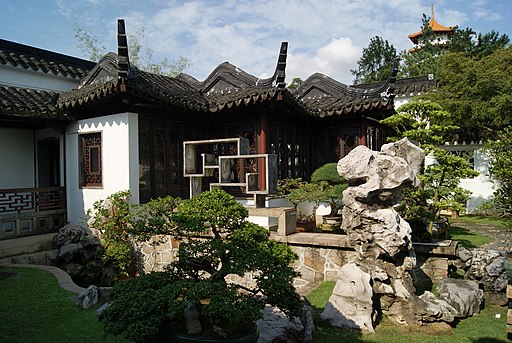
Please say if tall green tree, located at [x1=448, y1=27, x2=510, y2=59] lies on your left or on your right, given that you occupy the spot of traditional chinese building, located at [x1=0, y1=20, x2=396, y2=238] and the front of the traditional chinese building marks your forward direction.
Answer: on your left

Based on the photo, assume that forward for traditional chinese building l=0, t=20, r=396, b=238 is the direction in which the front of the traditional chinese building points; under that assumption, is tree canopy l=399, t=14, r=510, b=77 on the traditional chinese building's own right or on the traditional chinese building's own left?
on the traditional chinese building's own left

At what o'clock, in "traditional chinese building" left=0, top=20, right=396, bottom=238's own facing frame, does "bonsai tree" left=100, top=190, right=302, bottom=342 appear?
The bonsai tree is roughly at 1 o'clock from the traditional chinese building.

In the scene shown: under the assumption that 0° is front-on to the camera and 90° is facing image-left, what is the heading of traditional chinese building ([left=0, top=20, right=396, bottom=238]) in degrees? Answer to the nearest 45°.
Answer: approximately 315°

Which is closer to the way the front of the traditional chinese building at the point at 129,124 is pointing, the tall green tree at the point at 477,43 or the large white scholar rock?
the large white scholar rock

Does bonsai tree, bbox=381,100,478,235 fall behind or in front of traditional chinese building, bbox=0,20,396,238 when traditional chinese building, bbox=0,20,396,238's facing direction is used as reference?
in front

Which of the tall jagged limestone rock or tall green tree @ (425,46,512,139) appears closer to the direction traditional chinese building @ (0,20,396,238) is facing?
the tall jagged limestone rock

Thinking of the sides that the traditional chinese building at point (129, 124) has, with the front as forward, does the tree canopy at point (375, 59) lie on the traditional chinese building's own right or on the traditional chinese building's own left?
on the traditional chinese building's own left
